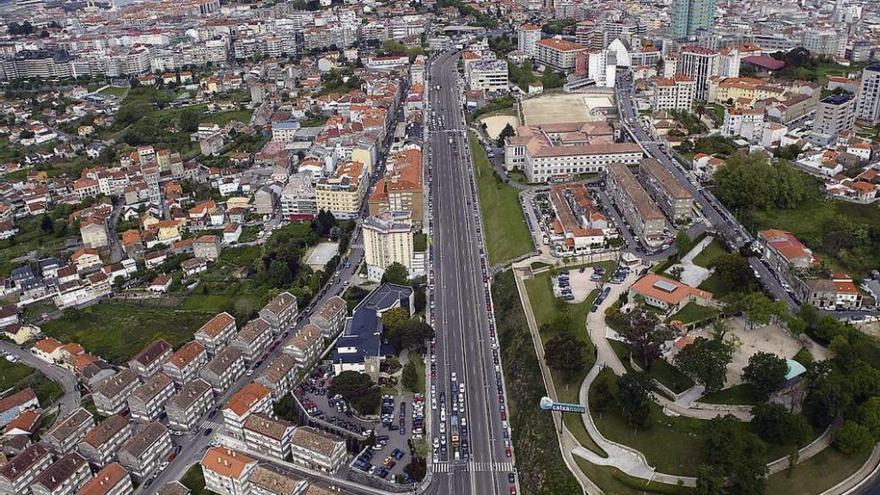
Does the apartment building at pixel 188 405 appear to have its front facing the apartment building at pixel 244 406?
yes

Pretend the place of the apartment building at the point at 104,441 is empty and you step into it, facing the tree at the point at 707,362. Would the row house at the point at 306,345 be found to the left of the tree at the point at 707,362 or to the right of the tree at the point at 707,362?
left

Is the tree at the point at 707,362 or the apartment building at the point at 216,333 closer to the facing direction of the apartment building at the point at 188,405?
the tree

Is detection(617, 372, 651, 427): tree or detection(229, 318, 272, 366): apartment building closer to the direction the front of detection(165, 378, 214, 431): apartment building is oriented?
the tree

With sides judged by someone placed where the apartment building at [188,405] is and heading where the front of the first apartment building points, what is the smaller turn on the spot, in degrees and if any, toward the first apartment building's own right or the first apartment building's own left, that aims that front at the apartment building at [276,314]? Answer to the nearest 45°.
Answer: approximately 90° to the first apartment building's own left

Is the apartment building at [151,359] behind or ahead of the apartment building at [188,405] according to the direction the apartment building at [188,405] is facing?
behind

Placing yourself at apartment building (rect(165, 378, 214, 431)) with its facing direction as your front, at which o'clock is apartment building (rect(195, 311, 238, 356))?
The apartment building (rect(195, 311, 238, 356)) is roughly at 8 o'clock from the apartment building (rect(165, 378, 214, 431)).

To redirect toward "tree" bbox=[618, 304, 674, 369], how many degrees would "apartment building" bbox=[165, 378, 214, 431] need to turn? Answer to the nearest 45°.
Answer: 0° — it already faces it

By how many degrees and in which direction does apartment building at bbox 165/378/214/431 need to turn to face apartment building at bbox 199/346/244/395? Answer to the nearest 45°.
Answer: approximately 90° to its left

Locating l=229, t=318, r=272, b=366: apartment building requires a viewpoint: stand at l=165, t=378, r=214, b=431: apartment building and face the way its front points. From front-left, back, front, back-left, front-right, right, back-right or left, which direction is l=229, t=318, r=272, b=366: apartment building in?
left

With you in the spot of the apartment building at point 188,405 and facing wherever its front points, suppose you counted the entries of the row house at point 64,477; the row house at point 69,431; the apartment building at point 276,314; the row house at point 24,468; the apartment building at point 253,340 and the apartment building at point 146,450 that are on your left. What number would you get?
2

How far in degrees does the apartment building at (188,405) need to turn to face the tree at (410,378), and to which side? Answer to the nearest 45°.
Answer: approximately 45° to its left

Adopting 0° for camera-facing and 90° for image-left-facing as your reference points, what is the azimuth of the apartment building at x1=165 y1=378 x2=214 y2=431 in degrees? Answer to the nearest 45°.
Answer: approximately 315°

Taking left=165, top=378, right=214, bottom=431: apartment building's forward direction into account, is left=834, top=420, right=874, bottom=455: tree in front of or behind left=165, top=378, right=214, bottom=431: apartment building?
in front
